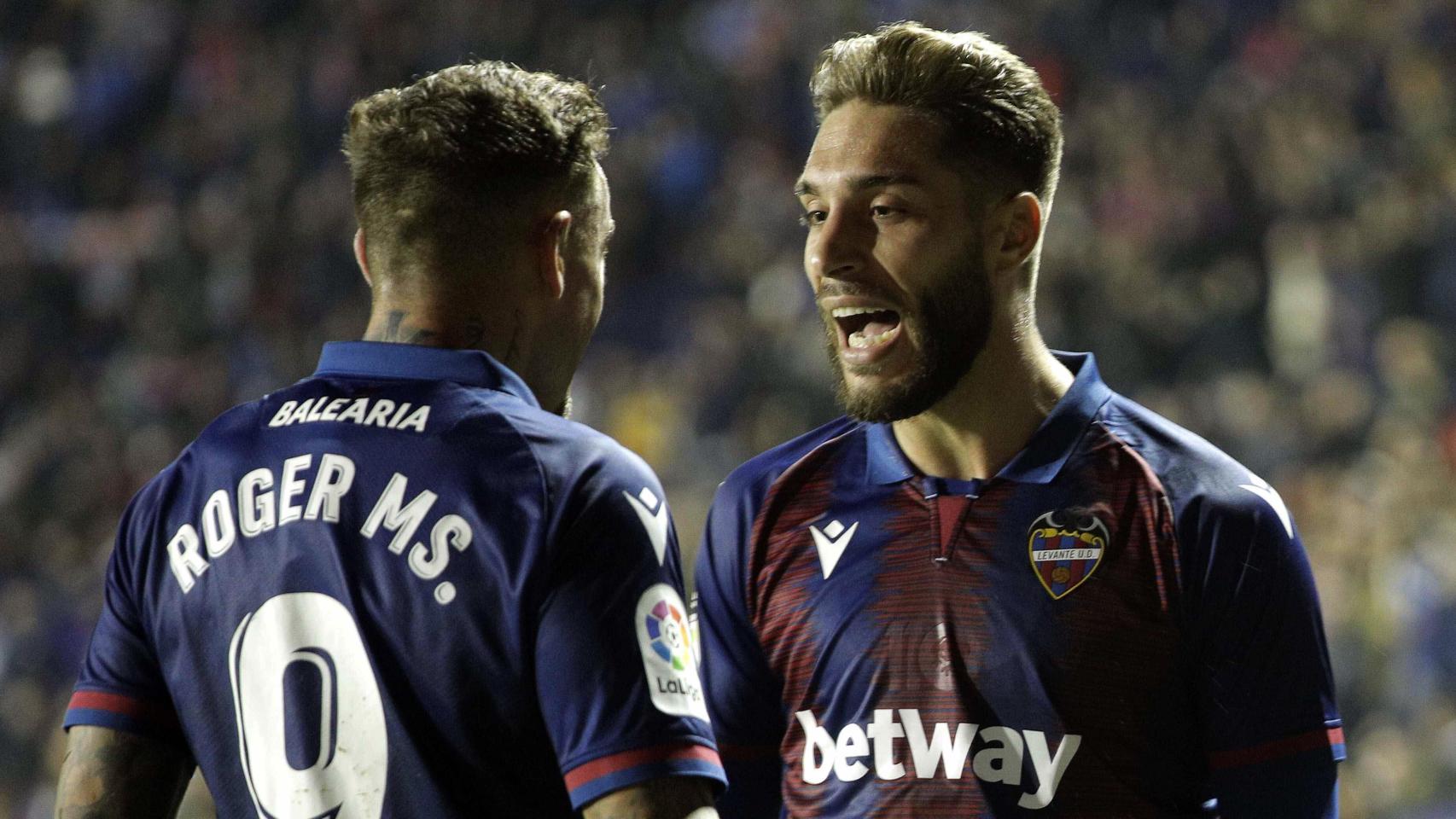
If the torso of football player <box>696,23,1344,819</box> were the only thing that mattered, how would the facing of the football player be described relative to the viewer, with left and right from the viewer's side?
facing the viewer and to the left of the viewer

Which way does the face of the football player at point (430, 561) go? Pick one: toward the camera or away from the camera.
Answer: away from the camera

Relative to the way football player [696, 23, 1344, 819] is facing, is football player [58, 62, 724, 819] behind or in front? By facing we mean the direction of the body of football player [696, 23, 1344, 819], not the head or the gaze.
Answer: in front

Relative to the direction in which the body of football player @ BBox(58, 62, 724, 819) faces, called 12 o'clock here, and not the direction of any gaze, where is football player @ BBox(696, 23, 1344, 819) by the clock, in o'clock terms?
football player @ BBox(696, 23, 1344, 819) is roughly at 1 o'clock from football player @ BBox(58, 62, 724, 819).

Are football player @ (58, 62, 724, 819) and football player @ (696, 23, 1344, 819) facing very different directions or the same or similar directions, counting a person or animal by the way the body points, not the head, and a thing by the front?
very different directions

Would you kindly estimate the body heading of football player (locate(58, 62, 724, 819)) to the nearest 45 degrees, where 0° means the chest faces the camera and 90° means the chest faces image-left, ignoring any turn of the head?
approximately 225°
